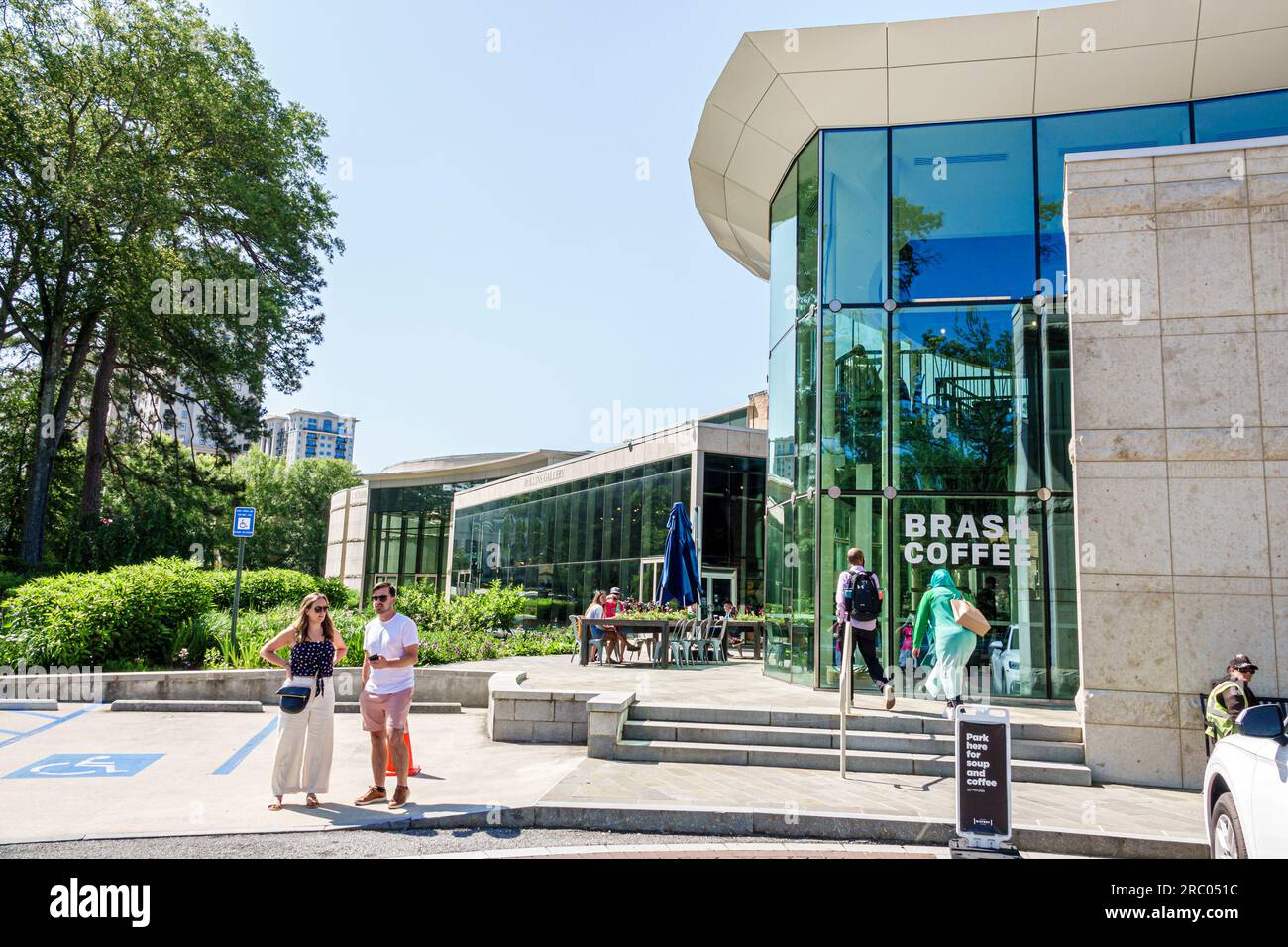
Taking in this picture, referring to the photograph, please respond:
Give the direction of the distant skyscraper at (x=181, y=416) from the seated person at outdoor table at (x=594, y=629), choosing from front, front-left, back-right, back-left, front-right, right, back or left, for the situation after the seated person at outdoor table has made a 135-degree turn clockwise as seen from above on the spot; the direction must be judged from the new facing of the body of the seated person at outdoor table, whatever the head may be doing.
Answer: right

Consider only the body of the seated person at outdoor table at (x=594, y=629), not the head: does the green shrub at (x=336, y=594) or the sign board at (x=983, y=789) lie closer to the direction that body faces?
the sign board

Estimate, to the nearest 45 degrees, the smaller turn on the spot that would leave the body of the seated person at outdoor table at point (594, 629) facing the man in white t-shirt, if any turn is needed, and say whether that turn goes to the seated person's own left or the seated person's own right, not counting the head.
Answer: approximately 90° to the seated person's own right

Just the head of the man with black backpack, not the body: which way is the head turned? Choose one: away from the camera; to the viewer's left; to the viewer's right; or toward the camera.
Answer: away from the camera

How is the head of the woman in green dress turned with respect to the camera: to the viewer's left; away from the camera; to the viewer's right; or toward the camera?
away from the camera

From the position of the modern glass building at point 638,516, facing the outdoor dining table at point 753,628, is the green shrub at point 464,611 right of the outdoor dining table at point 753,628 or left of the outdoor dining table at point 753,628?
right
